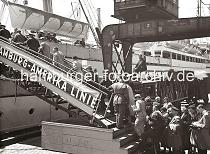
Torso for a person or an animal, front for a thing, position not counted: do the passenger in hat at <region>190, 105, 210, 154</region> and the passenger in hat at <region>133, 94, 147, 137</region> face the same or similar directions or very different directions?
same or similar directions

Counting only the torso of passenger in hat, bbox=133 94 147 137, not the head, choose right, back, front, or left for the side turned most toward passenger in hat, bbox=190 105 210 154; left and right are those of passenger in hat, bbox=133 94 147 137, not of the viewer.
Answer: back

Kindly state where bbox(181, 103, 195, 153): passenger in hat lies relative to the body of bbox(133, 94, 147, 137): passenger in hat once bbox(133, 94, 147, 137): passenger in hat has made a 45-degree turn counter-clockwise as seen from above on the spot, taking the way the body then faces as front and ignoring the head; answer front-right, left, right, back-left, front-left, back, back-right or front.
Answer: back-left

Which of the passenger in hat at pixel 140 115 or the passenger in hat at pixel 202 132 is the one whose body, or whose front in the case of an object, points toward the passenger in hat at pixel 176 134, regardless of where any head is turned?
the passenger in hat at pixel 202 132

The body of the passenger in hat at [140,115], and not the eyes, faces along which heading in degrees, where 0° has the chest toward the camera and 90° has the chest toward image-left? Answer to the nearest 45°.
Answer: approximately 90°

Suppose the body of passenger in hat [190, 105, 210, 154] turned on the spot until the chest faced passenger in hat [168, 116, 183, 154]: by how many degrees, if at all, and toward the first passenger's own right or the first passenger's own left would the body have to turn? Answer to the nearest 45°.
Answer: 0° — they already face them

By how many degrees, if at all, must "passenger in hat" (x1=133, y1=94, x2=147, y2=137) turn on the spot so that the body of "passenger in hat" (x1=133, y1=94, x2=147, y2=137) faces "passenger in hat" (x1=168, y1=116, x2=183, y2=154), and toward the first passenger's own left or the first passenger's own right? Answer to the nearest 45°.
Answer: approximately 180°

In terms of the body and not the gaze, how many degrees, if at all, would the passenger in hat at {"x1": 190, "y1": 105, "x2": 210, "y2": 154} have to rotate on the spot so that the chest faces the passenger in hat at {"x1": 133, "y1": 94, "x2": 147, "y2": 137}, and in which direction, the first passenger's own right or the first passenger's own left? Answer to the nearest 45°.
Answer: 0° — they already face them

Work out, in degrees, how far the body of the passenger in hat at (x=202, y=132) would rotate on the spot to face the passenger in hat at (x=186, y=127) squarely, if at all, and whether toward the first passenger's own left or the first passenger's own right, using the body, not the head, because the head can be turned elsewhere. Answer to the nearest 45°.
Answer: approximately 45° to the first passenger's own right

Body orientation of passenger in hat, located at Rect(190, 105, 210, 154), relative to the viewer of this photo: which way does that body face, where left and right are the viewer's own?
facing to the left of the viewer

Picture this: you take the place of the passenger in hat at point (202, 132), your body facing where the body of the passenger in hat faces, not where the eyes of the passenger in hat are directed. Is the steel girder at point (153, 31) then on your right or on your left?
on your right
